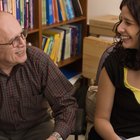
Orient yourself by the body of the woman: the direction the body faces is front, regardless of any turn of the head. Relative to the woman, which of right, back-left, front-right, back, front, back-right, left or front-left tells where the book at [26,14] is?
back-right

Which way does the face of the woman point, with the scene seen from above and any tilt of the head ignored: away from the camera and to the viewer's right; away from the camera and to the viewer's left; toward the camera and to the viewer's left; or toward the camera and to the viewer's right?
toward the camera and to the viewer's left

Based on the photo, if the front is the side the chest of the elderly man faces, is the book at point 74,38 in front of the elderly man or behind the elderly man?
behind

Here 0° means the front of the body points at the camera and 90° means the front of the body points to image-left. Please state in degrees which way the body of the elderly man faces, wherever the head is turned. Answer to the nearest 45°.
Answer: approximately 0°

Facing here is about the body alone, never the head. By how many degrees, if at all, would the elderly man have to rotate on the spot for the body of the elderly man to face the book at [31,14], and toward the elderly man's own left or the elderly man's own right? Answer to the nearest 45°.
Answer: approximately 180°

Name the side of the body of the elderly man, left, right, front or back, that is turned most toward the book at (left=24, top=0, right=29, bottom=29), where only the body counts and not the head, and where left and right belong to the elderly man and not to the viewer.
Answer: back

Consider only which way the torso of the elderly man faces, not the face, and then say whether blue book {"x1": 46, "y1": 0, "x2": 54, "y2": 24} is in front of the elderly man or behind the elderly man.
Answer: behind

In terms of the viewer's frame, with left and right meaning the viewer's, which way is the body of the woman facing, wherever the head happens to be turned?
facing the viewer

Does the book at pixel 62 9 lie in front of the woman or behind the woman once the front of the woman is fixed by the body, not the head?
behind
